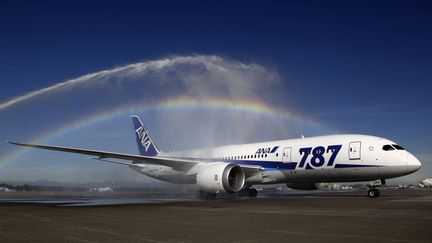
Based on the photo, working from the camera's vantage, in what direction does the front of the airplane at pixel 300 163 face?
facing the viewer and to the right of the viewer
